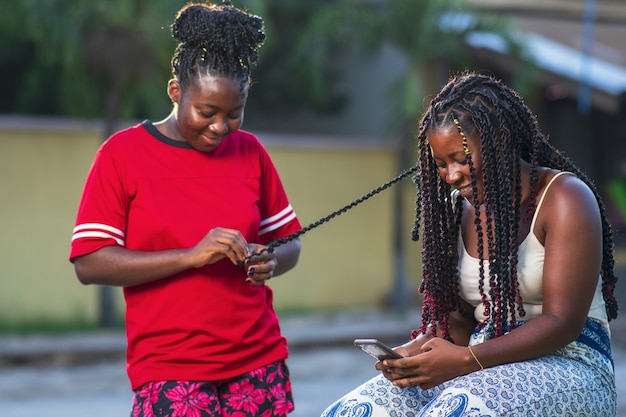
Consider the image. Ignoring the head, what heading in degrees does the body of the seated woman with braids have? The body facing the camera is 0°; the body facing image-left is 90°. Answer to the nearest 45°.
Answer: approximately 45°

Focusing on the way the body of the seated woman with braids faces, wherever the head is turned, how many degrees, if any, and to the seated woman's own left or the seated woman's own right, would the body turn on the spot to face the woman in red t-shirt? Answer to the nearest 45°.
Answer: approximately 45° to the seated woman's own right
